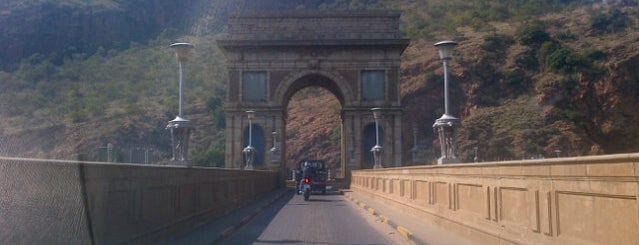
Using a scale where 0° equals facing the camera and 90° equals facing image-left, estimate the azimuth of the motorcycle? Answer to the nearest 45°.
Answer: approximately 180°

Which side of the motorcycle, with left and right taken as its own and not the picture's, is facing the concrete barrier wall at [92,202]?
back
